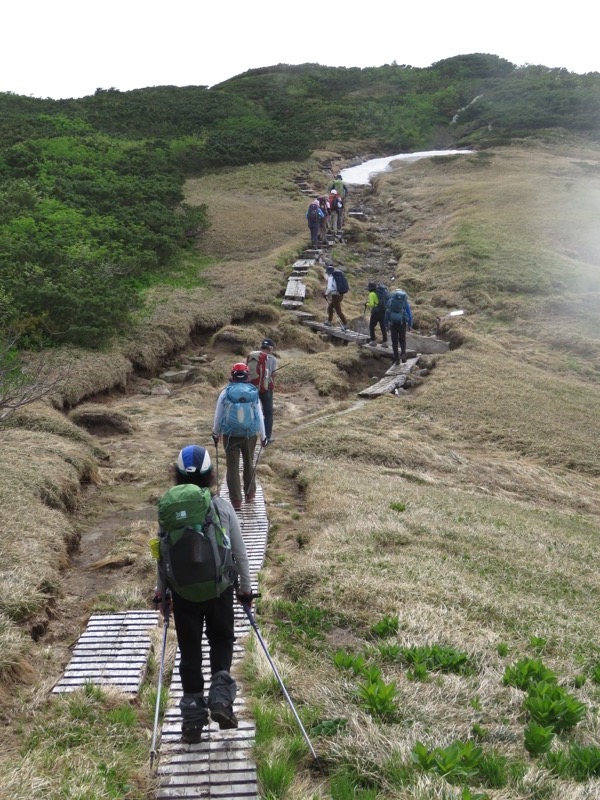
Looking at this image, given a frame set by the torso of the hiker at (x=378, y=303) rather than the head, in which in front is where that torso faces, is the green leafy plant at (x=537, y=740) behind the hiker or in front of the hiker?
behind

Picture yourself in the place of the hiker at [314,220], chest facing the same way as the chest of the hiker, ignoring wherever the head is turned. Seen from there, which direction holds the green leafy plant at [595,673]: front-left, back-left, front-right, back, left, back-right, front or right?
back

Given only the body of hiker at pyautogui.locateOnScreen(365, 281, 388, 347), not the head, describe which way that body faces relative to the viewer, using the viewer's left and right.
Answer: facing away from the viewer and to the left of the viewer

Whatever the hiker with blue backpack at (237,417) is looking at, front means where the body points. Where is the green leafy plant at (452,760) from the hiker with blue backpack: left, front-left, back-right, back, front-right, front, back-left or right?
back

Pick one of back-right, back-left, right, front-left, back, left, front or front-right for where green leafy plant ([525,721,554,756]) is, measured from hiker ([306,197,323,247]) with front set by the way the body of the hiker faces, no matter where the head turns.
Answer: back

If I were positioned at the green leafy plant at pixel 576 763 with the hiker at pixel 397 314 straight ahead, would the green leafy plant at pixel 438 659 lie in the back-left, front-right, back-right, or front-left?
front-left

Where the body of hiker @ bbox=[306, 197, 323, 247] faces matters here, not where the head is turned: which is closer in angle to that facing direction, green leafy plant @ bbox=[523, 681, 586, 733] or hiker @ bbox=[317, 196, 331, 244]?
the hiker

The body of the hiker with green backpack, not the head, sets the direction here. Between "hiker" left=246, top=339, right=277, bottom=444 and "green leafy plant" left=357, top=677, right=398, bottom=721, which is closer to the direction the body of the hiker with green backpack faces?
the hiker

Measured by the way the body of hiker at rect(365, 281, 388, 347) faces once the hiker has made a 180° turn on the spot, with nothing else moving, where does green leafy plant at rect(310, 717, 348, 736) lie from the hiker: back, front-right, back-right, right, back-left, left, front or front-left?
front-right

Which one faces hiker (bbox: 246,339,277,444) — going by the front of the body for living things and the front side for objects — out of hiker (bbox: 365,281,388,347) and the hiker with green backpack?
the hiker with green backpack

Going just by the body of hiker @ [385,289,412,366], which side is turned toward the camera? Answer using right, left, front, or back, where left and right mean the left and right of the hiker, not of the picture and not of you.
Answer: back

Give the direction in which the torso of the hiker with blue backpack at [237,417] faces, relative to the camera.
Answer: away from the camera

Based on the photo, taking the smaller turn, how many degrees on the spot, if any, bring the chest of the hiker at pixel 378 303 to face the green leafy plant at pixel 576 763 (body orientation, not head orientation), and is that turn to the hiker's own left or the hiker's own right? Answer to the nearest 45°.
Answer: approximately 135° to the hiker's own left

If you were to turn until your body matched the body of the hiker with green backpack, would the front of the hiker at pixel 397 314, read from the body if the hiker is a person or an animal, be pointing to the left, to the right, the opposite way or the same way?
the same way

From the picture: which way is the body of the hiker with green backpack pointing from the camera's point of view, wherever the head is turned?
away from the camera

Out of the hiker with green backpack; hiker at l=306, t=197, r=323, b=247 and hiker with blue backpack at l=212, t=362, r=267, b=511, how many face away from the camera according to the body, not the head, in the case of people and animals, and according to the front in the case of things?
3

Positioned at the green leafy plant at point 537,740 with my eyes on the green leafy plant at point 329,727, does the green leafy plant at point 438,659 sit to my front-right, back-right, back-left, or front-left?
front-right

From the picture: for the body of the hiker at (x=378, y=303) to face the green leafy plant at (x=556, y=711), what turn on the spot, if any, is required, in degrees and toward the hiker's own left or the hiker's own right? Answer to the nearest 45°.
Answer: approximately 135° to the hiker's own left

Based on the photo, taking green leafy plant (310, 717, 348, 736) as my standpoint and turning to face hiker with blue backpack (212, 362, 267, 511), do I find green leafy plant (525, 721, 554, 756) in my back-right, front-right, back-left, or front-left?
back-right

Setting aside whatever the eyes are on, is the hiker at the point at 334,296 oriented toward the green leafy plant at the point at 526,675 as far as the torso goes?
no

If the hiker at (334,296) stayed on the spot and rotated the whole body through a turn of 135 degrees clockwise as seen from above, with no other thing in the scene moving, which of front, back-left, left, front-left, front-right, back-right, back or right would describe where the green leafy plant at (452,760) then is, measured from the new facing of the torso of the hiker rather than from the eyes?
right

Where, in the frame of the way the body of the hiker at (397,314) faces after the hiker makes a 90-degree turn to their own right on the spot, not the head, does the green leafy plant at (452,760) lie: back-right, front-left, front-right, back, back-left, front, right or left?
right

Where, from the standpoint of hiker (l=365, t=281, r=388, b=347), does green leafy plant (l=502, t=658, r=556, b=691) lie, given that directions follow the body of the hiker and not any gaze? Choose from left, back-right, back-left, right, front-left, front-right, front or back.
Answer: back-left
